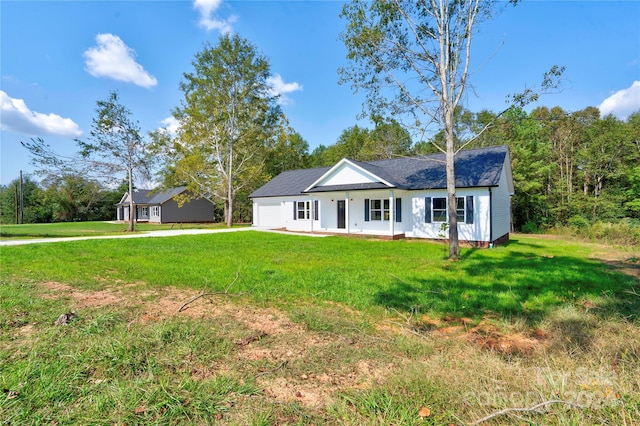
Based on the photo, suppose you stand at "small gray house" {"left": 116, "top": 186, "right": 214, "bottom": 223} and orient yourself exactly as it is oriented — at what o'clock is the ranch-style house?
The ranch-style house is roughly at 10 o'clock from the small gray house.

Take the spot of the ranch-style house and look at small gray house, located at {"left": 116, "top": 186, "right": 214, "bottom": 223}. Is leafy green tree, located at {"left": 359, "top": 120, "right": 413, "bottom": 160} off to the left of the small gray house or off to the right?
right

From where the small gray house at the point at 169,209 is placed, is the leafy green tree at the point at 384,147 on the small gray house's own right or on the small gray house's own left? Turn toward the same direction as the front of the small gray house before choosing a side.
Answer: on the small gray house's own left

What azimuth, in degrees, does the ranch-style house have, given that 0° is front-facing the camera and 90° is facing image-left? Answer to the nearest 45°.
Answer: approximately 45°

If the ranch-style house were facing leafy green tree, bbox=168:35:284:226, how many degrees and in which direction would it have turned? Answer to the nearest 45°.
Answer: approximately 90° to its right

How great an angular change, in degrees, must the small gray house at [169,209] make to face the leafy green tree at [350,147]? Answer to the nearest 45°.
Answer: approximately 135° to its left

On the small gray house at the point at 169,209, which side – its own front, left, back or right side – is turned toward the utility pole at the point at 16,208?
right

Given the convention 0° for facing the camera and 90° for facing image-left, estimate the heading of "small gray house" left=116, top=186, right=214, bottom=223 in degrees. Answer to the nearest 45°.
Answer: approximately 45°

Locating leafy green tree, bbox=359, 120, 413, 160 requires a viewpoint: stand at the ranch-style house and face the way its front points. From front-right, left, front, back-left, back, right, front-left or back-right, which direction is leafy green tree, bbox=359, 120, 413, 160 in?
back-right

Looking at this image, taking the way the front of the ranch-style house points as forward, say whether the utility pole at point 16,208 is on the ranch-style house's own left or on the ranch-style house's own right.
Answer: on the ranch-style house's own right

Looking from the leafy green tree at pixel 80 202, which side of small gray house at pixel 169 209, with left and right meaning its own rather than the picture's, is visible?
right

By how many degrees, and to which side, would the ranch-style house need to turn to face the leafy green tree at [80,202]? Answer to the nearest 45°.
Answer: approximately 90° to its right

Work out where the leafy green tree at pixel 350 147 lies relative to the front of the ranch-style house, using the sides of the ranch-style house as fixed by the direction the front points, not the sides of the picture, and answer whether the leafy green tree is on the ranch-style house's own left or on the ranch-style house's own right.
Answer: on the ranch-style house's own right

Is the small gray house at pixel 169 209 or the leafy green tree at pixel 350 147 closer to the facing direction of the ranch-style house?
the small gray house

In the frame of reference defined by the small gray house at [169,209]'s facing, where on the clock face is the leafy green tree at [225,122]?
The leafy green tree is roughly at 10 o'clock from the small gray house.
